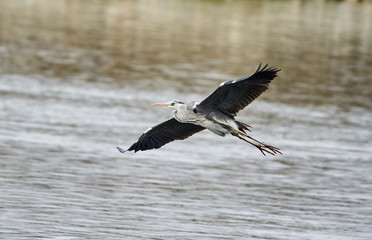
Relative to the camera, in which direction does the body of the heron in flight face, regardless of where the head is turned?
to the viewer's left
